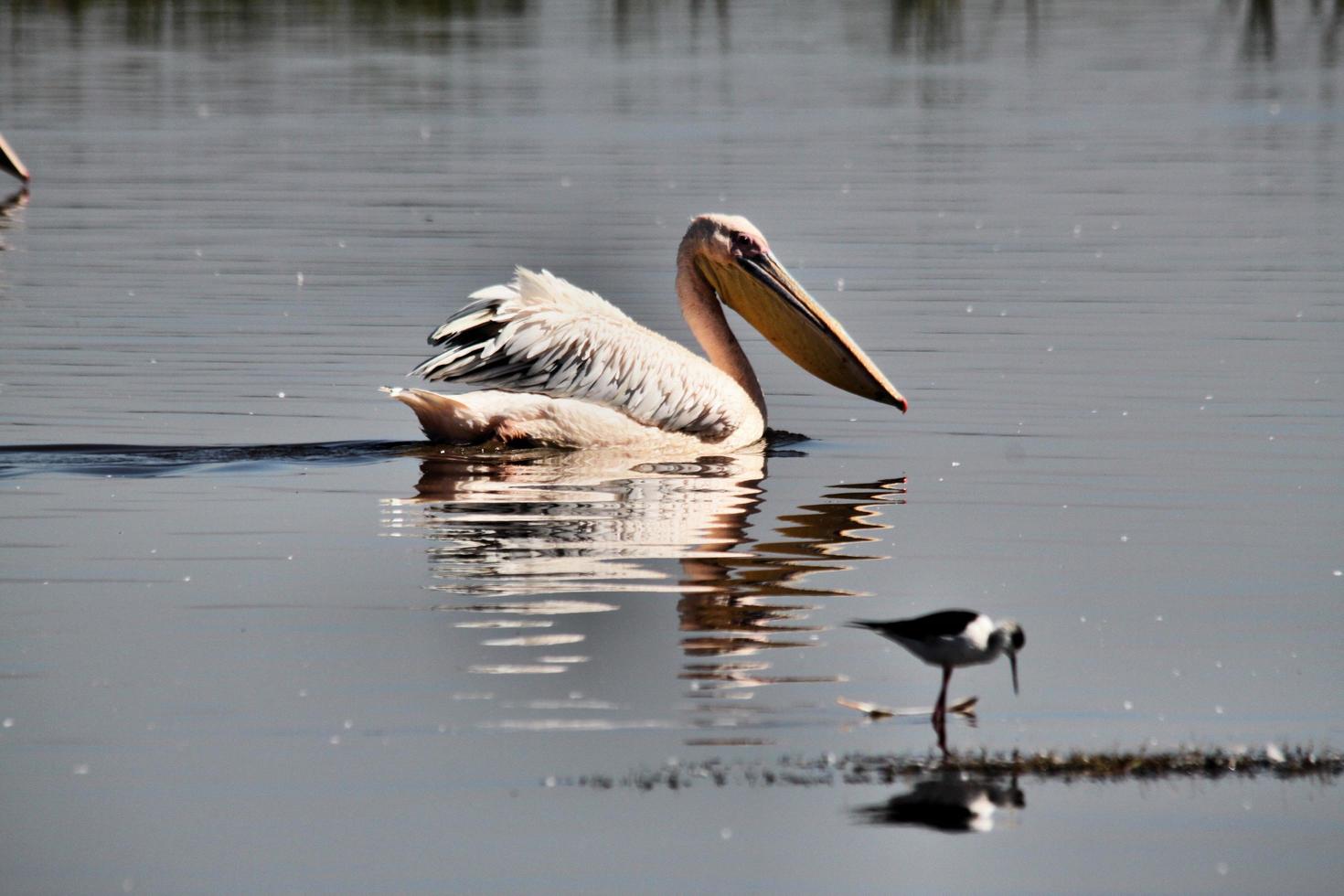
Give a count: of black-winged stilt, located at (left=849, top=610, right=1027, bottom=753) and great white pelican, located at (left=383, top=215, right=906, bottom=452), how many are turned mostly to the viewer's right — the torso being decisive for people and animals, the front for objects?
2

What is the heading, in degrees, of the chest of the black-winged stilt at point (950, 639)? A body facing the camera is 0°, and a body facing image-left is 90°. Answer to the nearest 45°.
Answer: approximately 270°

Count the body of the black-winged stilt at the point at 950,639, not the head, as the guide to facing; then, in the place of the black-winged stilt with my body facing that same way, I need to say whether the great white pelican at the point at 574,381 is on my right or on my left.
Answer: on my left

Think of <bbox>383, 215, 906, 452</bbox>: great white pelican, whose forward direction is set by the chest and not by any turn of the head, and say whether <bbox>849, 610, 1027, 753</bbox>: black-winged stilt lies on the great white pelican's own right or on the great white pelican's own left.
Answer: on the great white pelican's own right

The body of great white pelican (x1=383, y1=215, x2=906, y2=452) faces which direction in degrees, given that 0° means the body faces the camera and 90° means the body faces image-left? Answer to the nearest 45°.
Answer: approximately 270°
